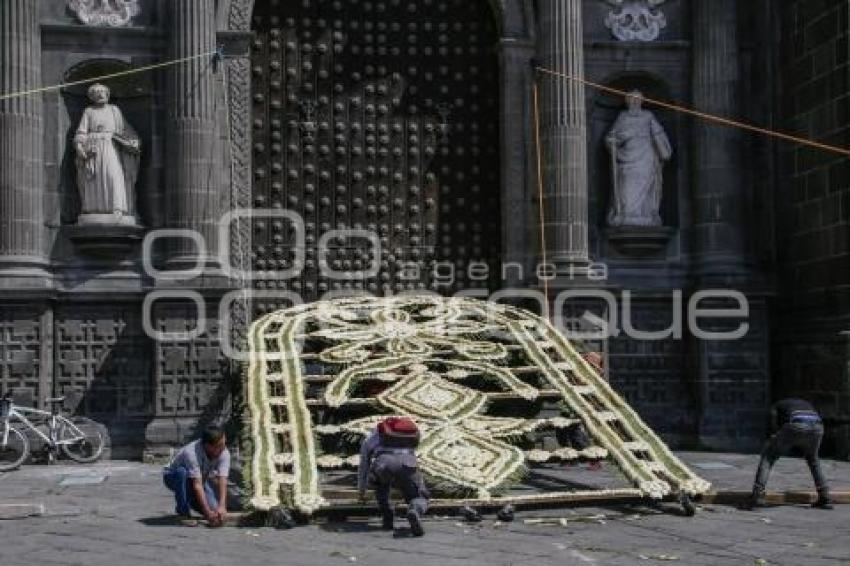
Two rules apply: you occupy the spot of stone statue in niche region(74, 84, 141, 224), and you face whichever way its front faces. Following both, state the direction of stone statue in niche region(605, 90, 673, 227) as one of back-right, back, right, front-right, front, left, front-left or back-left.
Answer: left

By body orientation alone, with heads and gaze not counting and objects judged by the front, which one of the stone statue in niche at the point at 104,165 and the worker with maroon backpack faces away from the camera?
the worker with maroon backpack

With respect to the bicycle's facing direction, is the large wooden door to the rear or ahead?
to the rear

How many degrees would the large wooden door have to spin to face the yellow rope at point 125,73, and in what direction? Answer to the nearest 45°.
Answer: approximately 90° to its right

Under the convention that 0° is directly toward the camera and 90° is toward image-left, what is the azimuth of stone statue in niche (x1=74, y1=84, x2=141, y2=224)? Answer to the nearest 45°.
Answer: approximately 0°

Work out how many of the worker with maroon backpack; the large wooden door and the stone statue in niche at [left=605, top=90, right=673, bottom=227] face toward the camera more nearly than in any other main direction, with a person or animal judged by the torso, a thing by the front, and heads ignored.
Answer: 2

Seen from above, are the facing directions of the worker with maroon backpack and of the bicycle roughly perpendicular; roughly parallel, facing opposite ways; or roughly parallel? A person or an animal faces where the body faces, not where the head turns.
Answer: roughly perpendicular

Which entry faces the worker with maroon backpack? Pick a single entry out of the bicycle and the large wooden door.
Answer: the large wooden door

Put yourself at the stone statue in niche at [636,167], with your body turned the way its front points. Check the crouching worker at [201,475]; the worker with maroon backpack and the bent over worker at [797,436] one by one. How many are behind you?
0

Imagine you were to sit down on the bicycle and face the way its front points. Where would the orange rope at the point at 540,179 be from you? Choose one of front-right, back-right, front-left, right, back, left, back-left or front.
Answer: back

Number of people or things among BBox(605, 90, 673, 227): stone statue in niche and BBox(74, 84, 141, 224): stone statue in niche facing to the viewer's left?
0

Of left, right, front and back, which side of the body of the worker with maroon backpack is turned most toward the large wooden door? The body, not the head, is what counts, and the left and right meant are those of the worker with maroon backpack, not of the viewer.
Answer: front

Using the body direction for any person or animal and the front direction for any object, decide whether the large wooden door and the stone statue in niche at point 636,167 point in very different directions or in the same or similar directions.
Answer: same or similar directions

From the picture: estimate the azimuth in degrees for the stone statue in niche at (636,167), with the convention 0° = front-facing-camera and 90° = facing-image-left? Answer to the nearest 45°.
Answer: approximately 0°

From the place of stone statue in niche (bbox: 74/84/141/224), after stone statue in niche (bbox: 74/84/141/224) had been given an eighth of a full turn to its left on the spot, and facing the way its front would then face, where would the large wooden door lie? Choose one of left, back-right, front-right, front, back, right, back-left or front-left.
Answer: front-left

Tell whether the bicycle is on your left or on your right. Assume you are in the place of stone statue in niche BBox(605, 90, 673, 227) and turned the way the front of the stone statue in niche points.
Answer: on your right

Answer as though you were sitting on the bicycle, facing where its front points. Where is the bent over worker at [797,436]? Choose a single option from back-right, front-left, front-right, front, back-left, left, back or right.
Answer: back-left

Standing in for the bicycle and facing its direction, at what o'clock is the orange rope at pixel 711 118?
The orange rope is roughly at 6 o'clock from the bicycle.

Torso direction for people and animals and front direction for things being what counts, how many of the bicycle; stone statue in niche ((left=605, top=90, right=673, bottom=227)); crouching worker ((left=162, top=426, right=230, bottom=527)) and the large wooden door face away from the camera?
0

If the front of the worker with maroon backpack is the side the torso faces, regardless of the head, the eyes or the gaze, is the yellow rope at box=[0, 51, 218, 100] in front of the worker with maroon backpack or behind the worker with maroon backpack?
in front
